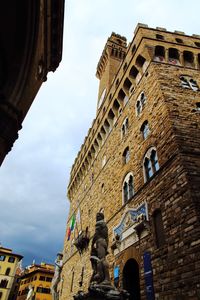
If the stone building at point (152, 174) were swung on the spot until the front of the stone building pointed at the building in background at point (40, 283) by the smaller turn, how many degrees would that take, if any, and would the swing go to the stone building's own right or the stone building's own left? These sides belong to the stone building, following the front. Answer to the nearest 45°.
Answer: approximately 90° to the stone building's own right

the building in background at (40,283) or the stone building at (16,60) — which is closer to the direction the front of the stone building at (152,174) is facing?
the stone building

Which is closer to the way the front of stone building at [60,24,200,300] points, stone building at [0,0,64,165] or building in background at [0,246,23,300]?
the stone building

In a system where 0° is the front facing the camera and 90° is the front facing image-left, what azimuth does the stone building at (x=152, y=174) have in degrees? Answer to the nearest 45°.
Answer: approximately 45°

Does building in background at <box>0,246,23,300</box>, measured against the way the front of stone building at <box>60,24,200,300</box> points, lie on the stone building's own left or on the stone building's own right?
on the stone building's own right
